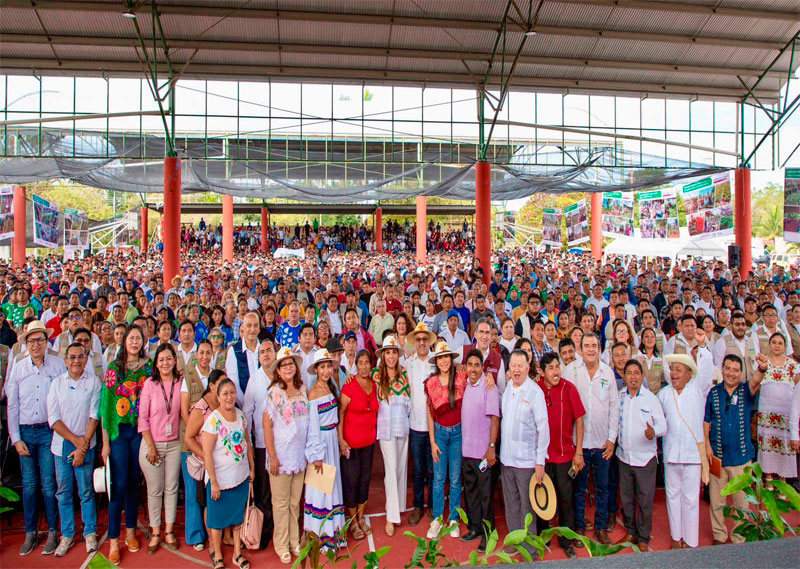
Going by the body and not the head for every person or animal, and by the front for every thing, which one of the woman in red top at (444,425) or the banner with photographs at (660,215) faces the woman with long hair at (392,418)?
the banner with photographs

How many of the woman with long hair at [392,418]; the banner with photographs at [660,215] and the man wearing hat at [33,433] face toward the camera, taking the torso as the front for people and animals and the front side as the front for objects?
3

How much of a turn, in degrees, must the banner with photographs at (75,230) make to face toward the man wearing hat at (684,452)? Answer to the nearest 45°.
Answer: approximately 45° to its right

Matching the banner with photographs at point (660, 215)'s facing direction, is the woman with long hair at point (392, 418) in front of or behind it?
in front

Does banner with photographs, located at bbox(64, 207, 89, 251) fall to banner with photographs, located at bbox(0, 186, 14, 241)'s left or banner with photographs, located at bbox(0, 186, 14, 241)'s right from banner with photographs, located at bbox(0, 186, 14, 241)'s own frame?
on its left

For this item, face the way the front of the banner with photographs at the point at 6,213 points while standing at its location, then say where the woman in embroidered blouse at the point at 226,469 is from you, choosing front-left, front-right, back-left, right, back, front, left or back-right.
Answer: front-right

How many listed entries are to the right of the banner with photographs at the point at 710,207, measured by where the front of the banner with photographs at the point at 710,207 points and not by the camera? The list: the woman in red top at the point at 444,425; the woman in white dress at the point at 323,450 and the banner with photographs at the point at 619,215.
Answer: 1

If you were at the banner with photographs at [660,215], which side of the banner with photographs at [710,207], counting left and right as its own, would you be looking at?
right

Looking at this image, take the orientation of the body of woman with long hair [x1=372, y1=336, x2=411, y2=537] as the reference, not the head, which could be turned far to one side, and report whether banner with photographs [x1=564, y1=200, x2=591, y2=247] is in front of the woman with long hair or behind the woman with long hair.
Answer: behind
